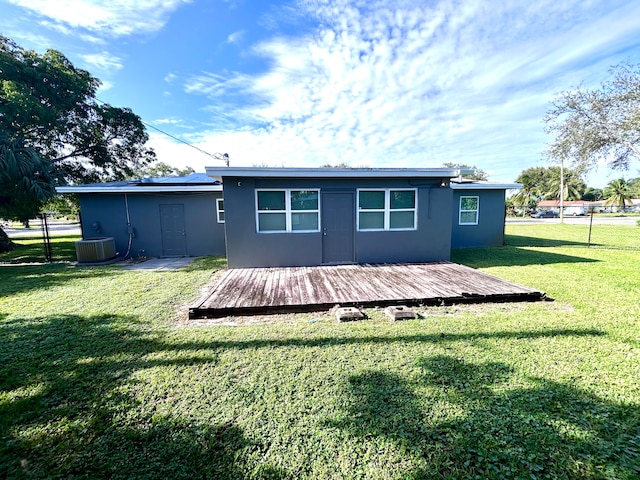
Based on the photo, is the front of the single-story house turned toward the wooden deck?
yes

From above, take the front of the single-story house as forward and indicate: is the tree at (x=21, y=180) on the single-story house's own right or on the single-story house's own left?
on the single-story house's own right

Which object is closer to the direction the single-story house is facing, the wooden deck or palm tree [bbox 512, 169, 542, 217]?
the wooden deck

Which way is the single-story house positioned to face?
toward the camera

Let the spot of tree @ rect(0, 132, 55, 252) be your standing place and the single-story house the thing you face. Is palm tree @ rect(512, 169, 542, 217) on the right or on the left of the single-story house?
left

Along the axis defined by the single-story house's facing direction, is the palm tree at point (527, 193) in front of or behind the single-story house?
behind

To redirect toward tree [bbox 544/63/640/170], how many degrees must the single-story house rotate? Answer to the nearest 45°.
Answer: approximately 135° to its left

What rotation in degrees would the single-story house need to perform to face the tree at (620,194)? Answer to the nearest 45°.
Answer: approximately 135° to its left

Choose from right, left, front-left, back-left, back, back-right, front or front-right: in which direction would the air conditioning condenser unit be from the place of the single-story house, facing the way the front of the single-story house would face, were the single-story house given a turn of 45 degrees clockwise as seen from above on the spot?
front-right

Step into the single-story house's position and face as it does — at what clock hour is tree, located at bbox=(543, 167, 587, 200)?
The tree is roughly at 7 o'clock from the single-story house.

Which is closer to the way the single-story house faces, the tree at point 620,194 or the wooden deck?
the wooden deck
